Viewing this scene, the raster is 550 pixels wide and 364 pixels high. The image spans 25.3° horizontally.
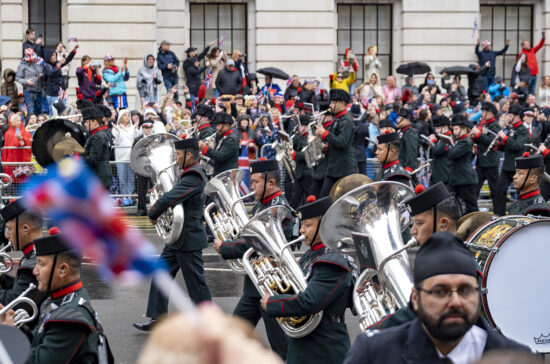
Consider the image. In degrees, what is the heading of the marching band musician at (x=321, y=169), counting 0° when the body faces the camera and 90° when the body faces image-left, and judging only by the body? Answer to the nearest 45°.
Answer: approximately 90°

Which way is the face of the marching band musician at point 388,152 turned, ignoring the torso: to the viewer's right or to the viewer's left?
to the viewer's left

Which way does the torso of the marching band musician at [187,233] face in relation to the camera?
to the viewer's left

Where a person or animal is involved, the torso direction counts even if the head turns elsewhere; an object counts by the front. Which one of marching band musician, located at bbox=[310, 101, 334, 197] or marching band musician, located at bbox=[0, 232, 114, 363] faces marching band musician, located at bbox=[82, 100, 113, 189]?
marching band musician, located at bbox=[310, 101, 334, 197]

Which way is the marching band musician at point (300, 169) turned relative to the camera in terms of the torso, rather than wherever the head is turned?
to the viewer's left

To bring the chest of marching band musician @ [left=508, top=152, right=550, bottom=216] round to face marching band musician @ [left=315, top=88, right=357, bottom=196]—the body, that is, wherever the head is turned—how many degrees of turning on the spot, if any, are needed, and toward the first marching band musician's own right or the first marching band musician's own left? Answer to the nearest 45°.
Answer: approximately 45° to the first marching band musician's own right

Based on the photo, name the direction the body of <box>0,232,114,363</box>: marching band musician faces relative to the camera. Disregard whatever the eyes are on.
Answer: to the viewer's left

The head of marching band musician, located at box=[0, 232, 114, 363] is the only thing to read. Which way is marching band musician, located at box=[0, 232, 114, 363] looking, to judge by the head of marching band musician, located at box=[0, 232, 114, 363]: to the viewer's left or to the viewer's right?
to the viewer's left

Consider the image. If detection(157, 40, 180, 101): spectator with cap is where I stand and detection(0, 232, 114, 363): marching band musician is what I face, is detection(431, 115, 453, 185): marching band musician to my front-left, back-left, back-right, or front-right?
front-left

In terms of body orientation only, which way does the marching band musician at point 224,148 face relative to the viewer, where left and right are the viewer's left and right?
facing to the left of the viewer

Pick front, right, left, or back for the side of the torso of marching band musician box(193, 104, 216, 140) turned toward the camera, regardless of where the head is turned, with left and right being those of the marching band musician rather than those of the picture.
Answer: left
